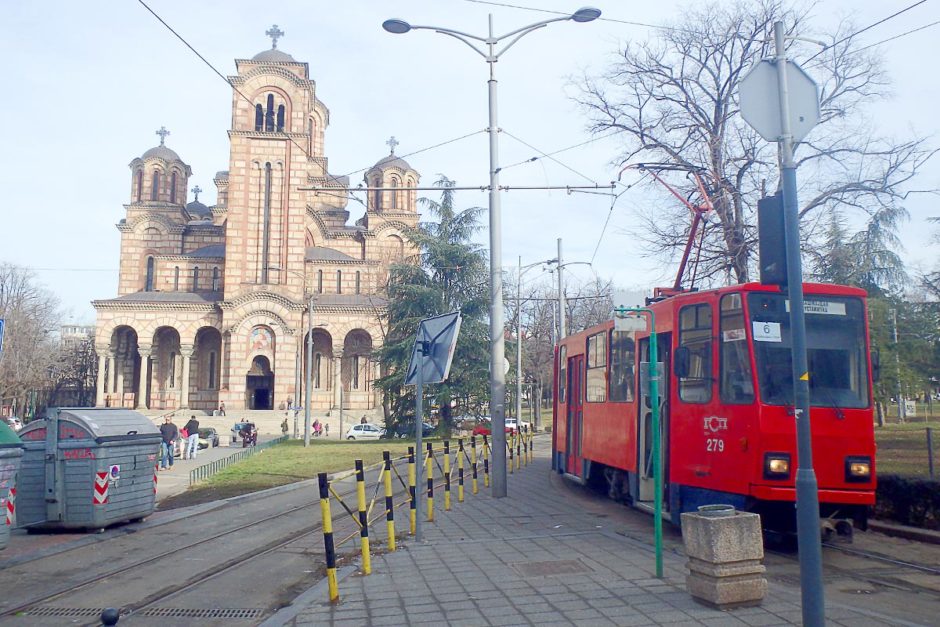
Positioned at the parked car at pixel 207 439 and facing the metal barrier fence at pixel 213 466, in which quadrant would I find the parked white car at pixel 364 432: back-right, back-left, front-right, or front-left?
back-left

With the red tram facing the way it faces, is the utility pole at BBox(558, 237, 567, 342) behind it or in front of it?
behind

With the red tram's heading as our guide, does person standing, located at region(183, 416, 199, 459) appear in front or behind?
behind

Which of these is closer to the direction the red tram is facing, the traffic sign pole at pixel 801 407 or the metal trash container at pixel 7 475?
the traffic sign pole

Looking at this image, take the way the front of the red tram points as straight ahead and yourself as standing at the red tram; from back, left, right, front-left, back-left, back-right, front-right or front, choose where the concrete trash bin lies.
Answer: front-right

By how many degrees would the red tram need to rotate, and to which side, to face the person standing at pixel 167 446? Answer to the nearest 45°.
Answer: approximately 180°

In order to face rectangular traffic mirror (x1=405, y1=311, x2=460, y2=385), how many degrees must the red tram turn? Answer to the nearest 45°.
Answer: approximately 135° to its right

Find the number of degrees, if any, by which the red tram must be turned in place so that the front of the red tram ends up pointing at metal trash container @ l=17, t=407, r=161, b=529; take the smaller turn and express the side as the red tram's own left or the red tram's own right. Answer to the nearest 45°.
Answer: approximately 135° to the red tram's own right

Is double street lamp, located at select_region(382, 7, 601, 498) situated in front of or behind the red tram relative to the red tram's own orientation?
behind

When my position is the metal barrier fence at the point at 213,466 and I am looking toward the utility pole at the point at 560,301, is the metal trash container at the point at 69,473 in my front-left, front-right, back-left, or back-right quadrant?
back-right

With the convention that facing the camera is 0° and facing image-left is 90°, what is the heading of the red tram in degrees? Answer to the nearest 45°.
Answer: approximately 315°

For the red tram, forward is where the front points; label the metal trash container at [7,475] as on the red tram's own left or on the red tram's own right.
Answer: on the red tram's own right
